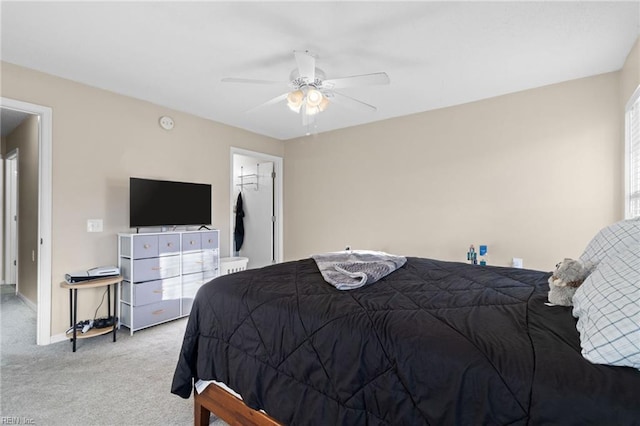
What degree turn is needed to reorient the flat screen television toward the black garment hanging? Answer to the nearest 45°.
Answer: approximately 90° to its left

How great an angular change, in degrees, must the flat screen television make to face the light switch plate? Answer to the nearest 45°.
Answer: approximately 135° to its right

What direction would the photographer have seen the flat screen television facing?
facing the viewer and to the right of the viewer

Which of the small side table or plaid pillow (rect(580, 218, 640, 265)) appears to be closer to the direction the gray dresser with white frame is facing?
the plaid pillow

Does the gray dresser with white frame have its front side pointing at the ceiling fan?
yes

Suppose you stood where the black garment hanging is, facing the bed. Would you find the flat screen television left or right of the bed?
right

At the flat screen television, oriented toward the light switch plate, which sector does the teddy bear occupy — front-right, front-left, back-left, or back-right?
back-left

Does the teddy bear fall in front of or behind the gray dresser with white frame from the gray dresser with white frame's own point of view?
in front

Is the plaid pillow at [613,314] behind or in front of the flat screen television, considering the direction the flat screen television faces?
in front

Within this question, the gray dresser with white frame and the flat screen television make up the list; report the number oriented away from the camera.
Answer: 0
